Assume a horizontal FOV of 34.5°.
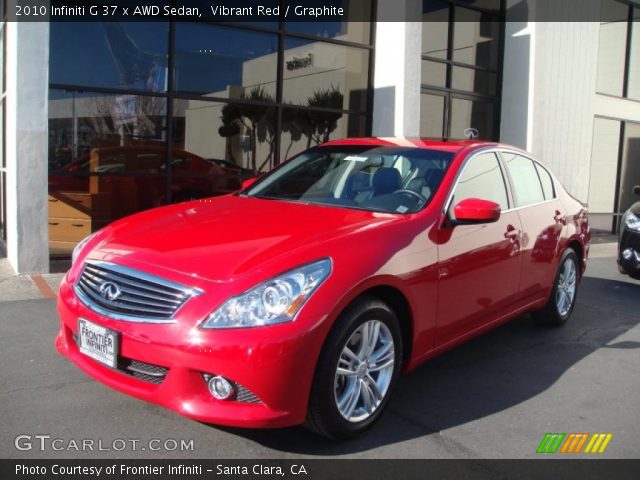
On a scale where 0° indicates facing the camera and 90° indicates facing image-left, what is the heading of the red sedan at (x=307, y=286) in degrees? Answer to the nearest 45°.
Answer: approximately 45°

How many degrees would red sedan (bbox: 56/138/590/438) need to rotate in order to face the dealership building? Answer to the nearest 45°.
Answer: approximately 135° to its right

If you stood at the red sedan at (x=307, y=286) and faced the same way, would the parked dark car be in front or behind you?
behind

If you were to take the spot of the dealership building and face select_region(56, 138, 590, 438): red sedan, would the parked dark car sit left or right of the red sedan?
left
